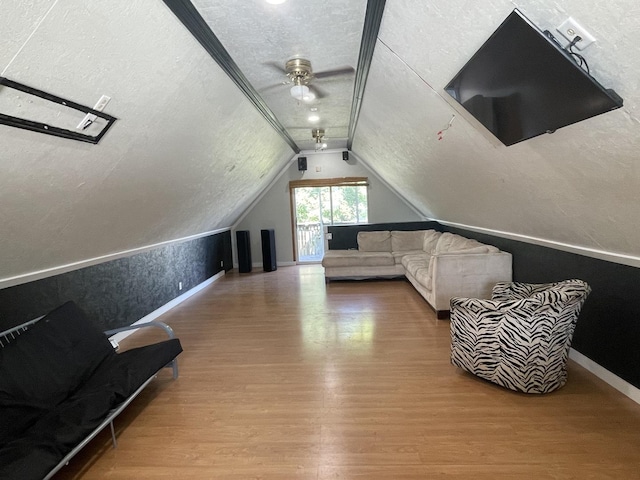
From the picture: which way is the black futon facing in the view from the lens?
facing the viewer and to the right of the viewer

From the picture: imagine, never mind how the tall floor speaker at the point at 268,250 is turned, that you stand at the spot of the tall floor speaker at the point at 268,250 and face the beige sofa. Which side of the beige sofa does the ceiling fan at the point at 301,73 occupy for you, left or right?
right

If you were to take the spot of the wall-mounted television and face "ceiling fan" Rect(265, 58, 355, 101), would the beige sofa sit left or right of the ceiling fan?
right

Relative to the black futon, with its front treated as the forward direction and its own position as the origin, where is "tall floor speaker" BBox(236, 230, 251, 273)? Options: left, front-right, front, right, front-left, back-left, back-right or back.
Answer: left

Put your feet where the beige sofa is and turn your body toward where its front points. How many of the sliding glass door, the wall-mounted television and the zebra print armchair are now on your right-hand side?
1

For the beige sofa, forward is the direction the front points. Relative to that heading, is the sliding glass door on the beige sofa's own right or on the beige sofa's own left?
on the beige sofa's own right

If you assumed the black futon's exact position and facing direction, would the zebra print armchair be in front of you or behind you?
in front

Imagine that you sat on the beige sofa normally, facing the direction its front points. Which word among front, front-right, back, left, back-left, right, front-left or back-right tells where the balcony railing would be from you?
right

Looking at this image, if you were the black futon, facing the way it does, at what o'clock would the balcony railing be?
The balcony railing is roughly at 9 o'clock from the black futon.

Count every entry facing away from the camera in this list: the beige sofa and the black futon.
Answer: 0

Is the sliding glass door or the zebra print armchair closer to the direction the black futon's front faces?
the zebra print armchair

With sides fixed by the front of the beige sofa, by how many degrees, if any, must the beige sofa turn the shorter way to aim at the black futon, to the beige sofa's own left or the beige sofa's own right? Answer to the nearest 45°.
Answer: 0° — it already faces it

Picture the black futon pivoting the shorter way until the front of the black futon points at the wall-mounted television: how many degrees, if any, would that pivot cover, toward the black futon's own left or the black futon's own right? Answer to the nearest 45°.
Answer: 0° — it already faces it

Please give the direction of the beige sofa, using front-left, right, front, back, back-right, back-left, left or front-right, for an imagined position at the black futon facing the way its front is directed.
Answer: front-left
